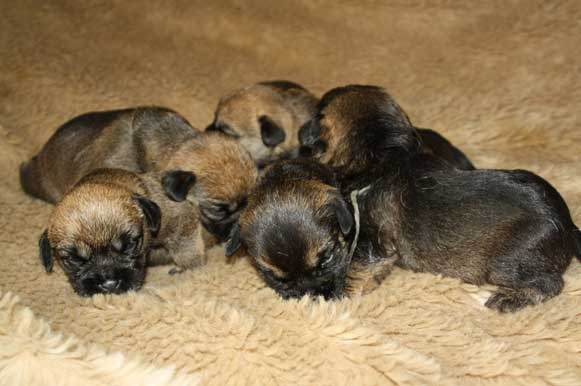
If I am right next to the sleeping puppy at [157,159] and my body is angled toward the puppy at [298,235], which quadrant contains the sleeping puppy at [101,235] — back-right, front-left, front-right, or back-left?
front-right

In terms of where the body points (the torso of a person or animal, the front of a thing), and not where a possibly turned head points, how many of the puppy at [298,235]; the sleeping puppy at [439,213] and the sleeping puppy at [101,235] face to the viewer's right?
0

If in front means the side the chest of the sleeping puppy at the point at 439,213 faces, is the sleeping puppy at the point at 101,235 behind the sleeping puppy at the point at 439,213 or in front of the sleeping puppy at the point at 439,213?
in front

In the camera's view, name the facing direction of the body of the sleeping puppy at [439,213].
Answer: to the viewer's left

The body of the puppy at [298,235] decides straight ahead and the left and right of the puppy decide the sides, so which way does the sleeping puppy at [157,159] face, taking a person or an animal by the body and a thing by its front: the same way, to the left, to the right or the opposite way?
to the left

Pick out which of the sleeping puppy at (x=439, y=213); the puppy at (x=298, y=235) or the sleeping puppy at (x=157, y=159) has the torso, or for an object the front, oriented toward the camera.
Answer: the puppy

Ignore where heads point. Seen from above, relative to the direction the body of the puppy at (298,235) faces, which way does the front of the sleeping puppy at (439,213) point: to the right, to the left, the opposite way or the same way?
to the right

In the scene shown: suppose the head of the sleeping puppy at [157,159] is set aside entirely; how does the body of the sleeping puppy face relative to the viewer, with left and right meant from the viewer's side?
facing to the right of the viewer

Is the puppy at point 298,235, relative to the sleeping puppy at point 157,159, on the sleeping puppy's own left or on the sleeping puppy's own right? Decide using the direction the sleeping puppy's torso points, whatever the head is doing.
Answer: on the sleeping puppy's own right

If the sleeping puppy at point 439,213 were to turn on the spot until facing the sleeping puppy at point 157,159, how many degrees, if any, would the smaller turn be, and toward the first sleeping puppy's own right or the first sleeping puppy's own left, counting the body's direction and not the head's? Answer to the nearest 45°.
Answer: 0° — it already faces it

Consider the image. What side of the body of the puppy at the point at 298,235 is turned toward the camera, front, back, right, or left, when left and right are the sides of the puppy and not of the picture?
front

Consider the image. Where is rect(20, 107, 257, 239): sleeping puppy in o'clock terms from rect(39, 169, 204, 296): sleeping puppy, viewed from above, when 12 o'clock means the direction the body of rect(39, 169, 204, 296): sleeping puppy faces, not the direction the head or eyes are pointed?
rect(20, 107, 257, 239): sleeping puppy is roughly at 5 o'clock from rect(39, 169, 204, 296): sleeping puppy.

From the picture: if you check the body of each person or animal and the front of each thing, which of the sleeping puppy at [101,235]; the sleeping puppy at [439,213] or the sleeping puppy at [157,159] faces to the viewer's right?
the sleeping puppy at [157,159]

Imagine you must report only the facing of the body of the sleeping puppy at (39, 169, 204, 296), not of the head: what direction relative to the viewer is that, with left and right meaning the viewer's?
facing the viewer and to the left of the viewer

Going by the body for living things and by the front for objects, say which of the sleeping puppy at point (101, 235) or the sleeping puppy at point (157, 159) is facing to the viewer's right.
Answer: the sleeping puppy at point (157, 159)
